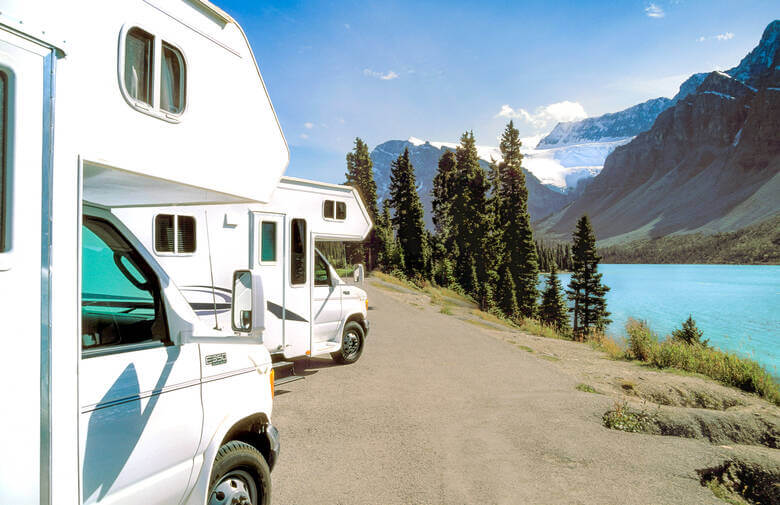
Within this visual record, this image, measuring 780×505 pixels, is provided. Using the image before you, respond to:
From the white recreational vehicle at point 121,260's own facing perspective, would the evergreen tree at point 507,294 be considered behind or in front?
in front

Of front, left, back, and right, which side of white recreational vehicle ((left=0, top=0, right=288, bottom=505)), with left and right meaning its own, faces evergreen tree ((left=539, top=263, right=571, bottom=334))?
front

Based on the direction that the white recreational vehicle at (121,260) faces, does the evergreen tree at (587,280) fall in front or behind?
in front

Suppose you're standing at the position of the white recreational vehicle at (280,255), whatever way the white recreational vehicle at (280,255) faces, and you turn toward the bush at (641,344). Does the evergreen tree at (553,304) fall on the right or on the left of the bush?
left

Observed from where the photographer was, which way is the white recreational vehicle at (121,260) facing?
facing away from the viewer and to the right of the viewer

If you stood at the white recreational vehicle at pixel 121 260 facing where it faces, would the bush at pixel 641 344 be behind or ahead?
ahead

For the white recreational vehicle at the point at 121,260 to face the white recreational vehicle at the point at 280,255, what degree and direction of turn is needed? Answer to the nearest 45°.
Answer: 0° — it already faces it

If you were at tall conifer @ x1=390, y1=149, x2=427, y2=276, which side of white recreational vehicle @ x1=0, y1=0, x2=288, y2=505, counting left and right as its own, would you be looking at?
front

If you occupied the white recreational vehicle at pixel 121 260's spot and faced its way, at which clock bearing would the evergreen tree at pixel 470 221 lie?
The evergreen tree is roughly at 12 o'clock from the white recreational vehicle.
